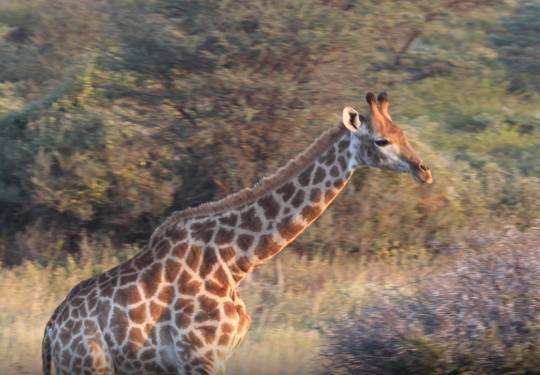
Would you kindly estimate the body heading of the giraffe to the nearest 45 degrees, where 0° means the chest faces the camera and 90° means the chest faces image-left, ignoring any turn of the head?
approximately 270°
